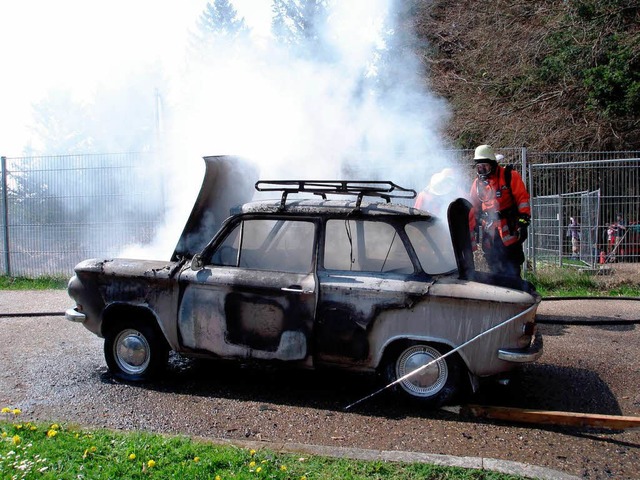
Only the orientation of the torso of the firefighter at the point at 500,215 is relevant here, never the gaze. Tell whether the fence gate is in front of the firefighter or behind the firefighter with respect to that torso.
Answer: behind

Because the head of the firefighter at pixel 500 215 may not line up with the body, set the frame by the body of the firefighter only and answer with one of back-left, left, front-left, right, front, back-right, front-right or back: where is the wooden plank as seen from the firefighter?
front-left

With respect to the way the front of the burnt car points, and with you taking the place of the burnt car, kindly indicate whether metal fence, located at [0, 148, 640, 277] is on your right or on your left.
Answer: on your right

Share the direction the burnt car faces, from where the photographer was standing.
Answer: facing to the left of the viewer

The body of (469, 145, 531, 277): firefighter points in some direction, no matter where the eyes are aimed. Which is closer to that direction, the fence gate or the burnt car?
the burnt car

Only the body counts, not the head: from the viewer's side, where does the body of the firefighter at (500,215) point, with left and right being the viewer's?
facing the viewer and to the left of the viewer

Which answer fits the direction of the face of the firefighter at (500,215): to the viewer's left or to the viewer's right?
to the viewer's left

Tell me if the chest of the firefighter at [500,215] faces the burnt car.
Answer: yes

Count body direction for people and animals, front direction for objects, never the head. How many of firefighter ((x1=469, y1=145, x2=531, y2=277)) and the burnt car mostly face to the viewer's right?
0
